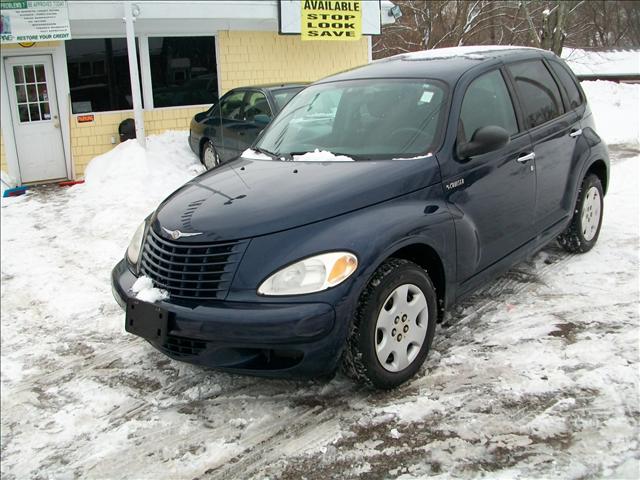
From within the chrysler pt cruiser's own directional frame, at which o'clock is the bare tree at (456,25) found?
The bare tree is roughly at 5 o'clock from the chrysler pt cruiser.

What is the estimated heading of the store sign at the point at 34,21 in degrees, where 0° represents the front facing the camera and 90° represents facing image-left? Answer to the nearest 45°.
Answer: approximately 0°

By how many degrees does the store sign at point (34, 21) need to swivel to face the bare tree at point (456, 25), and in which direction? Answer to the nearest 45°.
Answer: approximately 135° to its left

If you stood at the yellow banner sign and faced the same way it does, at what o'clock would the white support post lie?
The white support post is roughly at 2 o'clock from the yellow banner sign.

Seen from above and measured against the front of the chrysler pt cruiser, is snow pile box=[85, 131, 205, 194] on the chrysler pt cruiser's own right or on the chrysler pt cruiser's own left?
on the chrysler pt cruiser's own right

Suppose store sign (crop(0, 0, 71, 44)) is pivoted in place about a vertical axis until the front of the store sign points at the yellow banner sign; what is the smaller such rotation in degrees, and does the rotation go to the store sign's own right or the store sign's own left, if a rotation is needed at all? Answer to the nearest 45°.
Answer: approximately 90° to the store sign's own left

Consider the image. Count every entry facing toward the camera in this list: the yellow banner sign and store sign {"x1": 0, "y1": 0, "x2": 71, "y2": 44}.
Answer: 2

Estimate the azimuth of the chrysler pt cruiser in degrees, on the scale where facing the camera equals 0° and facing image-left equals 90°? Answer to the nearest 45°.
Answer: approximately 45°

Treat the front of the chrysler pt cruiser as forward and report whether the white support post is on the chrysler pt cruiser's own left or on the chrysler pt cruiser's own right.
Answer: on the chrysler pt cruiser's own right

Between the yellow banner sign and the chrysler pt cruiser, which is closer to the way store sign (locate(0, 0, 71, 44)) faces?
the chrysler pt cruiser
